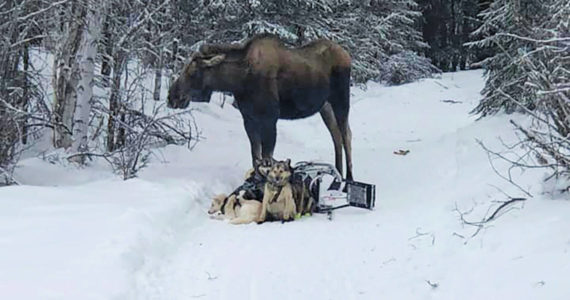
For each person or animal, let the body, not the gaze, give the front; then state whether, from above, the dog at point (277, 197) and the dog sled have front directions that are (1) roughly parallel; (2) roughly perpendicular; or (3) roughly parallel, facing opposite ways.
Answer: roughly perpendicular

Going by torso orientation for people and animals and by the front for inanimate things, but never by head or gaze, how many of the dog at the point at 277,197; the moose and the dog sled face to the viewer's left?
2

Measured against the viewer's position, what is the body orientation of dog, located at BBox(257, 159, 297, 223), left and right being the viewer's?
facing the viewer

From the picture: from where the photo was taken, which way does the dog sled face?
to the viewer's left

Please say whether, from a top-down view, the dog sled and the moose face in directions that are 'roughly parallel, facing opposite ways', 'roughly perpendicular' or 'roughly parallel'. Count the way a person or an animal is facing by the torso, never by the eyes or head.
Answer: roughly parallel

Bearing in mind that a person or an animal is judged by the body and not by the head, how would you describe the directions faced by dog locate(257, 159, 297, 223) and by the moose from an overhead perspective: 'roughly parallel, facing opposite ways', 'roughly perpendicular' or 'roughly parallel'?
roughly perpendicular

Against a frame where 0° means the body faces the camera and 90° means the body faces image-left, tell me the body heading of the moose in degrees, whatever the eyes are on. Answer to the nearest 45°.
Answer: approximately 90°

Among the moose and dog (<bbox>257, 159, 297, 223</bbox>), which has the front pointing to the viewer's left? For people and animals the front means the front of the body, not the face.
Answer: the moose

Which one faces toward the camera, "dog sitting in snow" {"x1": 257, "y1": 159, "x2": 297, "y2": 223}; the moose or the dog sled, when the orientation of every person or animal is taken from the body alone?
the dog sitting in snow

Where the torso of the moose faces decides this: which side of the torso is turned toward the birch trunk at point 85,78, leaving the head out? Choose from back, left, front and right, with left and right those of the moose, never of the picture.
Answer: front
